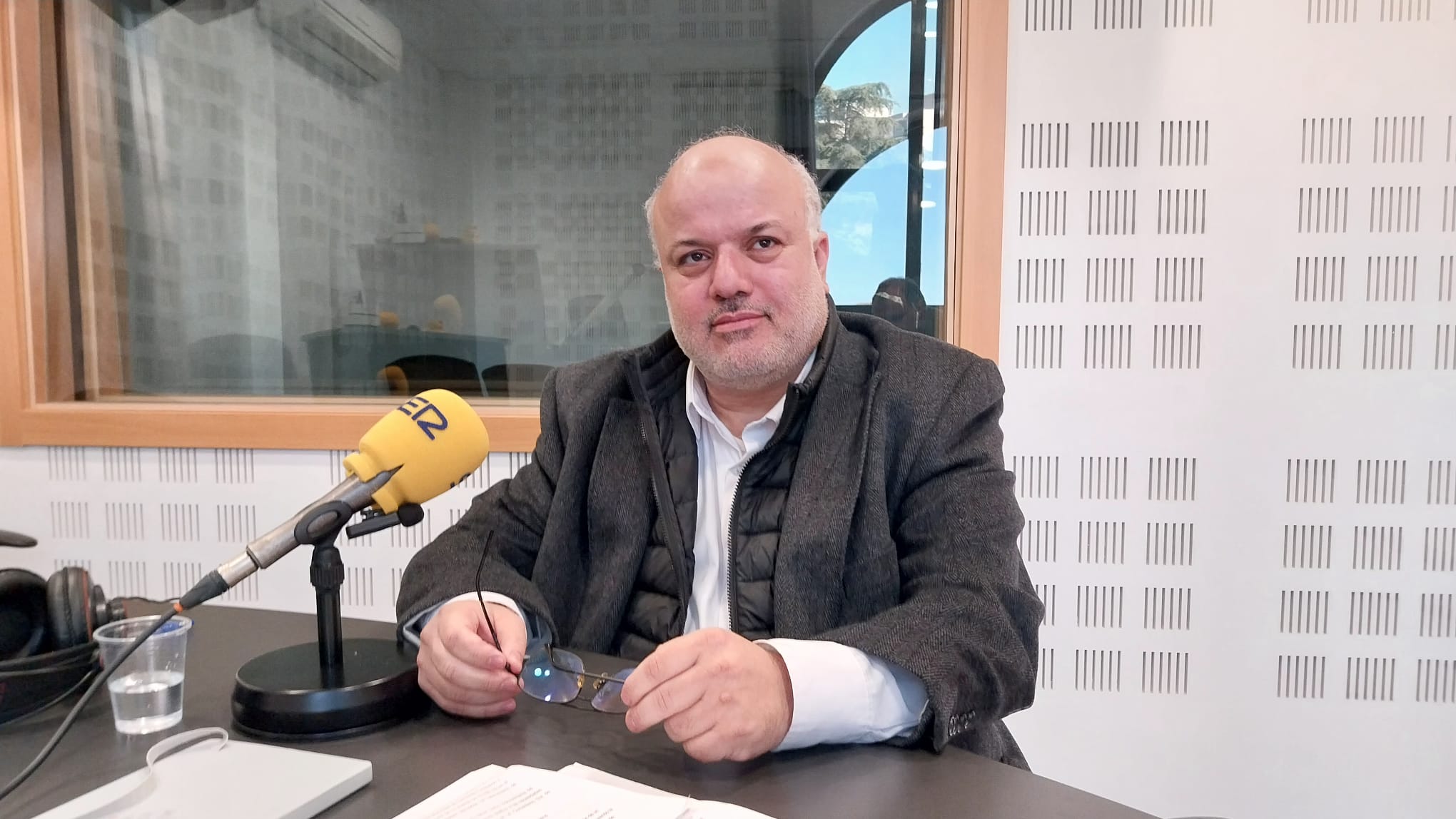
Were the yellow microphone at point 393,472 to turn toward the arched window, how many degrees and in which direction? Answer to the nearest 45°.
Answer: approximately 45° to its left

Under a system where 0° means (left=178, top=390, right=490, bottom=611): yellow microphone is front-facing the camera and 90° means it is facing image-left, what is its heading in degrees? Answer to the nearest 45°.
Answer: approximately 270°
